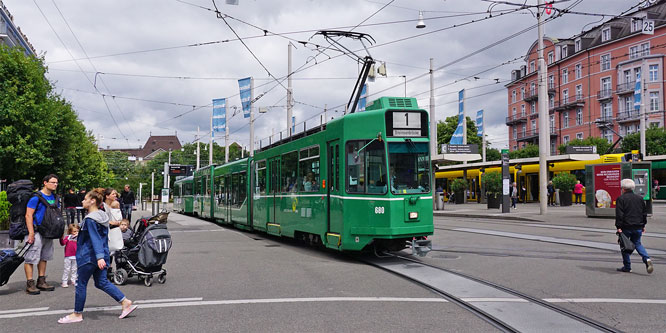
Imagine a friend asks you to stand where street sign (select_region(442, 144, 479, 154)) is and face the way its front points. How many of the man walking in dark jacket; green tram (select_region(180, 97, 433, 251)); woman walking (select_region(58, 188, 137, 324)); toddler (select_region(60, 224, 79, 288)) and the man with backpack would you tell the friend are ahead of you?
5

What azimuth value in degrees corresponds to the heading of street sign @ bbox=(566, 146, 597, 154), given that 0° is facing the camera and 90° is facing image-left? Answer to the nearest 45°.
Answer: approximately 0°

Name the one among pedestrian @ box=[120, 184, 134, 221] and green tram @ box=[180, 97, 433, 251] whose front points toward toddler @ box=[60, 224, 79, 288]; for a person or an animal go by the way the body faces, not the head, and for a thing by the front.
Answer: the pedestrian

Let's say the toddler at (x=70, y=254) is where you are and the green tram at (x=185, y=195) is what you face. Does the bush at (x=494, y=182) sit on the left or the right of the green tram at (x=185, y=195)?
right

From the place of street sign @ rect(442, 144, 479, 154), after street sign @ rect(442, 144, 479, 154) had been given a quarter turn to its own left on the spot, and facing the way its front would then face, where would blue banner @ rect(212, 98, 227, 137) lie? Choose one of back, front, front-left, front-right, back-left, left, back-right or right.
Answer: back

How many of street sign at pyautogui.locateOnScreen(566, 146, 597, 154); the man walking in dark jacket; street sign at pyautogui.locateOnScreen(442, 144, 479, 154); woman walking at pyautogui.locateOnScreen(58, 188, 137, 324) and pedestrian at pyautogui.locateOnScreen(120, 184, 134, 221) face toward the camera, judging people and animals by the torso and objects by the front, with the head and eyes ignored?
3
